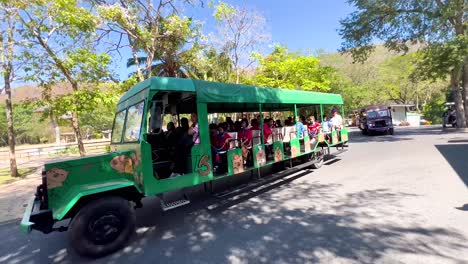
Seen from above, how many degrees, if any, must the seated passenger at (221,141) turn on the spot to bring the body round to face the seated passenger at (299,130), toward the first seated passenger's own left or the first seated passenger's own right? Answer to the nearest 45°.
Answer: approximately 180°

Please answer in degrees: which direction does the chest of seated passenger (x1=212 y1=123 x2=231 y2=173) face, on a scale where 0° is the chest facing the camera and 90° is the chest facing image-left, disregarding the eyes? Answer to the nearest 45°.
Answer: approximately 45°

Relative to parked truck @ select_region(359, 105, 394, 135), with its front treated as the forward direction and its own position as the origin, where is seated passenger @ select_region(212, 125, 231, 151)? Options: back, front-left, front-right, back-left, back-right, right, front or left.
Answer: front

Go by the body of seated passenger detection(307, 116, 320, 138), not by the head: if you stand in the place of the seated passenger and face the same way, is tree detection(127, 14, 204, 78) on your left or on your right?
on your right

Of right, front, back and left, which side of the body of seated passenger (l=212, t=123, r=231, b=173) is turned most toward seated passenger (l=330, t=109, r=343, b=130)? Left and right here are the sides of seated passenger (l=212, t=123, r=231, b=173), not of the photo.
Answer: back

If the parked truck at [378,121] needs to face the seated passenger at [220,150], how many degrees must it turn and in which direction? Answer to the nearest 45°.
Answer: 0° — it already faces them

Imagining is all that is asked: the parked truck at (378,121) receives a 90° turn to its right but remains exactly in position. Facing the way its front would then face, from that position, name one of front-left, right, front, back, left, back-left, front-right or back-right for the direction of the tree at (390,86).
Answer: right

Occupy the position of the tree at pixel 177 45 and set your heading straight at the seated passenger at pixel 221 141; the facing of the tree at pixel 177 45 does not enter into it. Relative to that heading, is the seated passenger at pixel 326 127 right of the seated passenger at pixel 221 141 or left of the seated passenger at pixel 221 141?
left

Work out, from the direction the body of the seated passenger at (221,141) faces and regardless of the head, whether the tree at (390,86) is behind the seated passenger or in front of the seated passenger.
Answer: behind

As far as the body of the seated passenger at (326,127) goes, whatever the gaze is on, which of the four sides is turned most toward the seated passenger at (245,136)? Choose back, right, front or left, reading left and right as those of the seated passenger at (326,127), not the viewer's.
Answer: front

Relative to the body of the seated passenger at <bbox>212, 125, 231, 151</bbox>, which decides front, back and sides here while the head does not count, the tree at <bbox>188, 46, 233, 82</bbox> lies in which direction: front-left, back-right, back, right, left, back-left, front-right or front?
back-right

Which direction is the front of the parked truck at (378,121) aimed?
toward the camera

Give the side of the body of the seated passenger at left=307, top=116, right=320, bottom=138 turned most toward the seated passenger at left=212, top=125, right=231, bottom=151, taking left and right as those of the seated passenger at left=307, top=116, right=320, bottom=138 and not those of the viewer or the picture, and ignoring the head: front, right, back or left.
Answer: front

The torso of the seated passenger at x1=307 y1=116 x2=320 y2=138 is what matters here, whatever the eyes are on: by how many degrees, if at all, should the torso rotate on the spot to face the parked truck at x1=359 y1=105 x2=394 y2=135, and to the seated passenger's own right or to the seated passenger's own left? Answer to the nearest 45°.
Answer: approximately 135° to the seated passenger's own right
